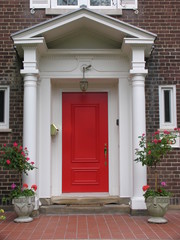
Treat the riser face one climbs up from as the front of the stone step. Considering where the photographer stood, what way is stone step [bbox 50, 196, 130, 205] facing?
facing the viewer

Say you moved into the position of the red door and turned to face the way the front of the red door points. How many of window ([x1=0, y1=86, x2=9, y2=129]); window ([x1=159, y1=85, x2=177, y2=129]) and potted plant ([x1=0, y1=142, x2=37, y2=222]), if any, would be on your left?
1

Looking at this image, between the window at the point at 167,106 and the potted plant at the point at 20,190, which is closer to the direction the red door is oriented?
the potted plant

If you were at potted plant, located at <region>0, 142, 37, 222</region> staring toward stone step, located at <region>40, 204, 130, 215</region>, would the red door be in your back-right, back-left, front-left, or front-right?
front-left

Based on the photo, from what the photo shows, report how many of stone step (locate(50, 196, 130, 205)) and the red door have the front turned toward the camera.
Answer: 2

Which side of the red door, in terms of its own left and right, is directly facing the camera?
front

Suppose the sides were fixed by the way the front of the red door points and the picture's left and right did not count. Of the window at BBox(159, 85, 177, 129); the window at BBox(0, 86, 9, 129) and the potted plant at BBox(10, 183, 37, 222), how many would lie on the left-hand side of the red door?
1

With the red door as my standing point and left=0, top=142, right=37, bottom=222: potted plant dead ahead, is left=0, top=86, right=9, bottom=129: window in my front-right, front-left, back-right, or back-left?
front-right

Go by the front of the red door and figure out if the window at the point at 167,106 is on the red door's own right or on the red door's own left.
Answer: on the red door's own left

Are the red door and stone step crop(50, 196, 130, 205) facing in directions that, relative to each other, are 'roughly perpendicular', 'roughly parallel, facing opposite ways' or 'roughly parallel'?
roughly parallel
